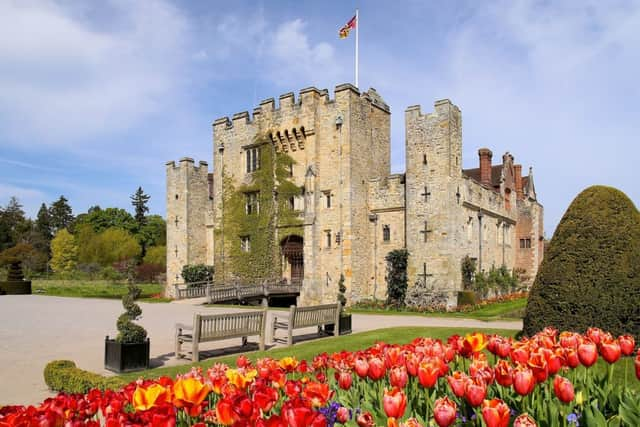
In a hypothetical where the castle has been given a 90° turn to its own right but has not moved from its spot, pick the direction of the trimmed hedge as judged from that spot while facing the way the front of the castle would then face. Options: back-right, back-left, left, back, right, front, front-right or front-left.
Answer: back-left

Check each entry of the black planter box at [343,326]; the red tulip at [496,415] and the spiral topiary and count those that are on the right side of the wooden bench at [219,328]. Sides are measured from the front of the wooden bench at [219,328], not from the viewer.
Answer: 1

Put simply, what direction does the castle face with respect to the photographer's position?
facing the viewer and to the left of the viewer

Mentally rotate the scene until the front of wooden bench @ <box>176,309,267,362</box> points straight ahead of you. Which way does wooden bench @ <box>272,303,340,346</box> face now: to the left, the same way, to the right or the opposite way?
the same way

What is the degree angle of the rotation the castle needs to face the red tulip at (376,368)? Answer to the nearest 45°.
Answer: approximately 45° to its left

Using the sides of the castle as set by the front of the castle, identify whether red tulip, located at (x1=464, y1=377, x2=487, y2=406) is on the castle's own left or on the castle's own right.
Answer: on the castle's own left
